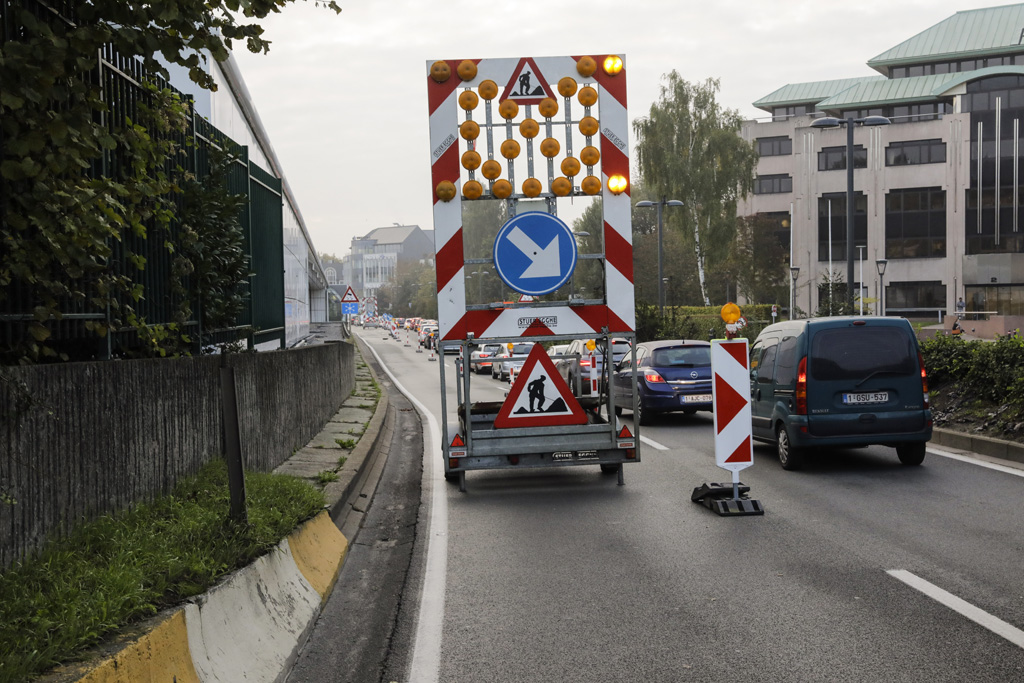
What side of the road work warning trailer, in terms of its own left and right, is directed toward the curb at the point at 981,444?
right

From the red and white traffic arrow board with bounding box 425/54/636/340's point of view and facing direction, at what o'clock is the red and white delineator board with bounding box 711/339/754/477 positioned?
the red and white delineator board with bounding box 711/339/754/477 is roughly at 10 o'clock from the red and white traffic arrow board with bounding box 425/54/636/340.

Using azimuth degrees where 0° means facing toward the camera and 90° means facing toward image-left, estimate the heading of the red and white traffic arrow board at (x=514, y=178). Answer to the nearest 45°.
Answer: approximately 0°

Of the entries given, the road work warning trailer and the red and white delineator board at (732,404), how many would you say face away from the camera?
1

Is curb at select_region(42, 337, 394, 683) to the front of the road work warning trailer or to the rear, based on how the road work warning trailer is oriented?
to the rear

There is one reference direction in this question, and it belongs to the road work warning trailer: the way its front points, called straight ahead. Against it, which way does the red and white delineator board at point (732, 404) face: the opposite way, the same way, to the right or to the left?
the opposite way

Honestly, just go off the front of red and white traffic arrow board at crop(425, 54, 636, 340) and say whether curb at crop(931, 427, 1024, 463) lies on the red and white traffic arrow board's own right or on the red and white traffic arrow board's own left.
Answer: on the red and white traffic arrow board's own left

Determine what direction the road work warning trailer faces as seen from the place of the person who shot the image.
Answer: facing away from the viewer

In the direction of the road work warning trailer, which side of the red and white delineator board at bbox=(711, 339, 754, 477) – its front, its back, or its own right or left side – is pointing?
right

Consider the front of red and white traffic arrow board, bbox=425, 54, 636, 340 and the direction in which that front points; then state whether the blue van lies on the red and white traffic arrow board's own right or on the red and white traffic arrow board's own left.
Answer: on the red and white traffic arrow board's own left
